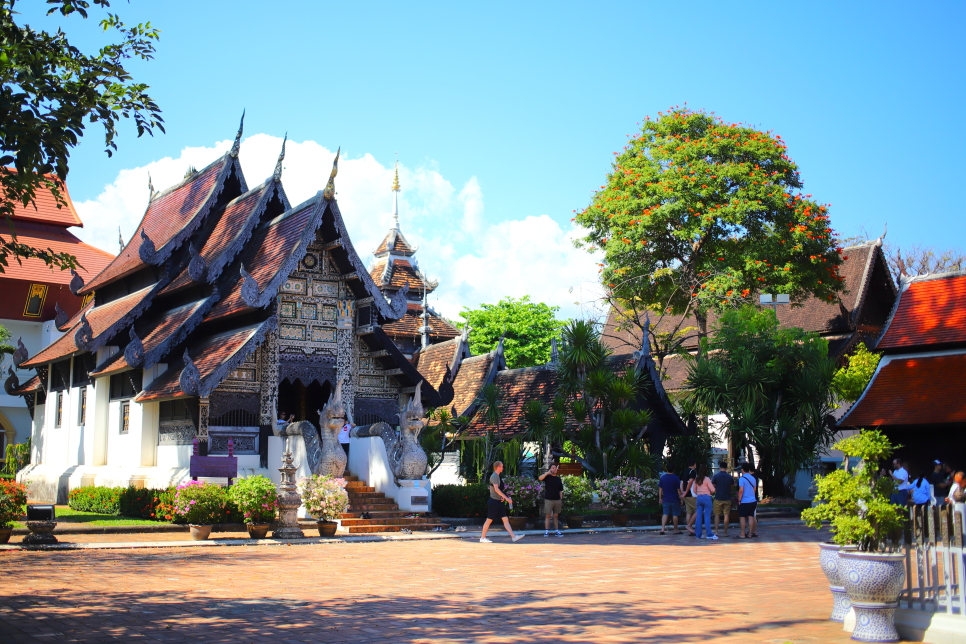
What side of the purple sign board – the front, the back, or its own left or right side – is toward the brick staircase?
left

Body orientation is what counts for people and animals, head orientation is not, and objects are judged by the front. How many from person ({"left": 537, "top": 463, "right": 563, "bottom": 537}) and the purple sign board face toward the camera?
2

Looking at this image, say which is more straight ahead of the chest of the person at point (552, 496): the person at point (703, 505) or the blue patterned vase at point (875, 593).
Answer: the blue patterned vase

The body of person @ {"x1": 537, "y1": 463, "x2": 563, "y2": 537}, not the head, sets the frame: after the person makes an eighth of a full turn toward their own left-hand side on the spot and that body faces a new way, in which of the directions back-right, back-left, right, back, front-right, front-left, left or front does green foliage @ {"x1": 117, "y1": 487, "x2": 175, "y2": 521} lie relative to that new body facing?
back-right

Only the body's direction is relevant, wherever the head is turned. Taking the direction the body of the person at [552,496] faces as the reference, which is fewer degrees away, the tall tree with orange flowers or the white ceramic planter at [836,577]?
the white ceramic planter

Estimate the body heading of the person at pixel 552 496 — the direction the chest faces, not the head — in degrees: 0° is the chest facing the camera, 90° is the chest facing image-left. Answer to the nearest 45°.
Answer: approximately 0°
